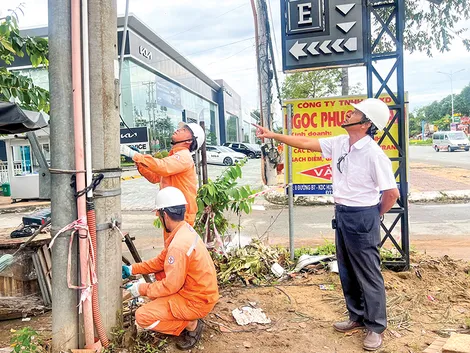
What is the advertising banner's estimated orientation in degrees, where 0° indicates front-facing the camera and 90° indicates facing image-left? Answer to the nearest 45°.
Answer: approximately 0°

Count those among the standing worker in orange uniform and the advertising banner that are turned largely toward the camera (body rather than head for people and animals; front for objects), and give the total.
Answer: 1

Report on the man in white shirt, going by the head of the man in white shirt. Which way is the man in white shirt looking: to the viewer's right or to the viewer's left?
to the viewer's left

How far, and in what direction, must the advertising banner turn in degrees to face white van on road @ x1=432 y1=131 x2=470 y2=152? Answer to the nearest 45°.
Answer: approximately 180°

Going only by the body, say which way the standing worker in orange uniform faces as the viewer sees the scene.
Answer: to the viewer's left

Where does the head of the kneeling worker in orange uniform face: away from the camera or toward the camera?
away from the camera

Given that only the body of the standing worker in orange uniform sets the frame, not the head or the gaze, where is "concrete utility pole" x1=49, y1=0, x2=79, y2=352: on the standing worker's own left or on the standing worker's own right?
on the standing worker's own left

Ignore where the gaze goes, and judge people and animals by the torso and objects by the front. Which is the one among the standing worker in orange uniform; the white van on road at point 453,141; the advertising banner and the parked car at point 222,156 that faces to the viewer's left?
the standing worker in orange uniform

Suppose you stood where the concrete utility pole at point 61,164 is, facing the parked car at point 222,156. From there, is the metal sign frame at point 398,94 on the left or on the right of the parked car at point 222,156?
right

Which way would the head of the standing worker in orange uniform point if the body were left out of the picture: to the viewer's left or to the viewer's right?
to the viewer's left

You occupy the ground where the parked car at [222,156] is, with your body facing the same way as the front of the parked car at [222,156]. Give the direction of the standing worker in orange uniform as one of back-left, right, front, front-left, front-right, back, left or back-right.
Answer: front-right
